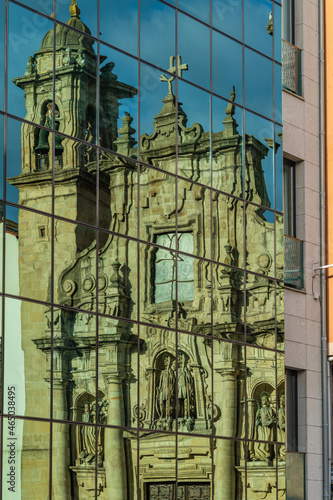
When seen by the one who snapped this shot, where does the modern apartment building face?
facing the viewer and to the right of the viewer
